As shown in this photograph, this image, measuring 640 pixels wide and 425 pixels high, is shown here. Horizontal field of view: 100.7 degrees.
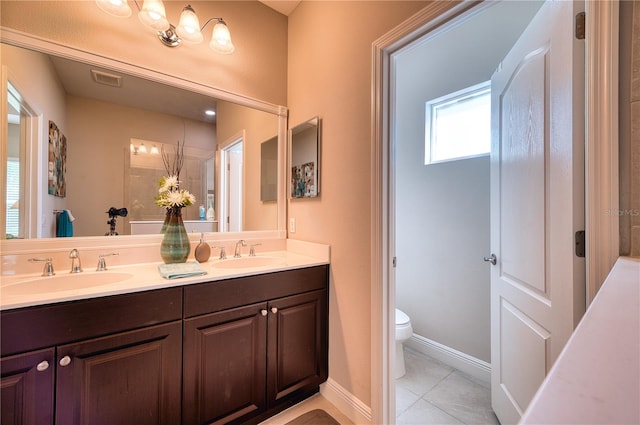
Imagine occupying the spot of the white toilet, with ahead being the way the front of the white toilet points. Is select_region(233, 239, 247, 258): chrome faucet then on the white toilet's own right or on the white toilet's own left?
on the white toilet's own right

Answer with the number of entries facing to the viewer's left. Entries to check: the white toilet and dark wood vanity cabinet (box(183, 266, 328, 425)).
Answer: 0

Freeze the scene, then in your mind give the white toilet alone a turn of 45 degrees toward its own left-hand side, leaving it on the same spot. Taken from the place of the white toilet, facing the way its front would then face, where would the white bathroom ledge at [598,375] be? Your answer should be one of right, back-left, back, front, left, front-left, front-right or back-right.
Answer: right

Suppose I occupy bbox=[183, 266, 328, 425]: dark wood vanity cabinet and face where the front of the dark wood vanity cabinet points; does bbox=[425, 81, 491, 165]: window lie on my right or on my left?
on my left

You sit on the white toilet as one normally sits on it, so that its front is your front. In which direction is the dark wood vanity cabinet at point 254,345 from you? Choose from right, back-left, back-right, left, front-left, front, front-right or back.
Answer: right

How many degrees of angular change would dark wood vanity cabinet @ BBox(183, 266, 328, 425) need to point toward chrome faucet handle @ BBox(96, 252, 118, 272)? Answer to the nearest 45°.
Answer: approximately 135° to its right

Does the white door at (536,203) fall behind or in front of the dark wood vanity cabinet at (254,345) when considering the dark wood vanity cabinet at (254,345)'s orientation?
in front

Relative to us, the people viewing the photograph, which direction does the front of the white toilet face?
facing the viewer and to the right of the viewer

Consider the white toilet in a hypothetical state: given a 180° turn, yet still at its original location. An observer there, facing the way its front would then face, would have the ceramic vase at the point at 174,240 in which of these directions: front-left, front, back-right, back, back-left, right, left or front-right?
left

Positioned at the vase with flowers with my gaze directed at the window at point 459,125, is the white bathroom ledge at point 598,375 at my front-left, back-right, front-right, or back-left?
front-right
